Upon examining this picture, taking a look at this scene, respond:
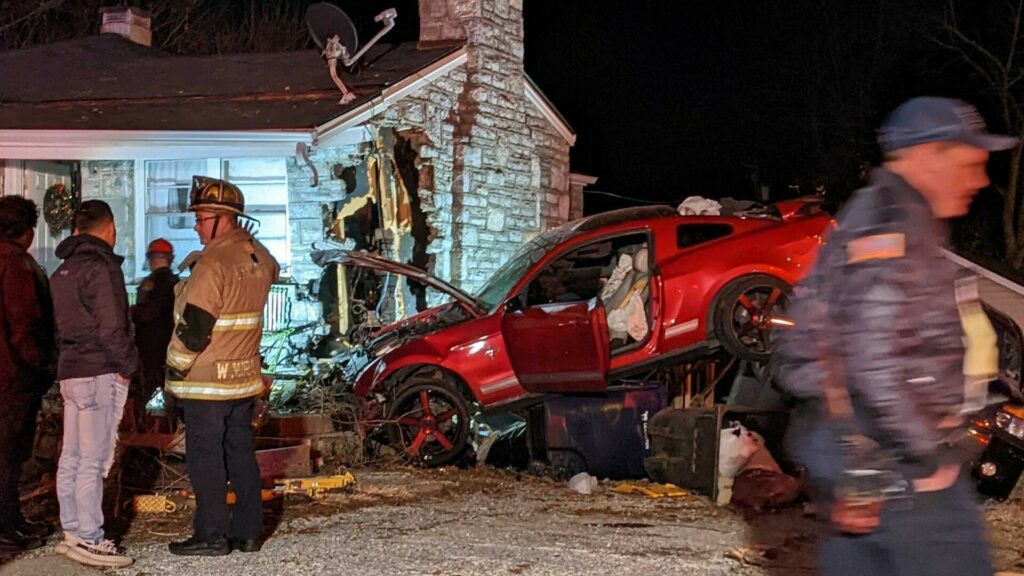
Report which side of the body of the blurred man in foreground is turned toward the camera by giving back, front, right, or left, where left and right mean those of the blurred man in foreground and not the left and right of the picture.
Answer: right

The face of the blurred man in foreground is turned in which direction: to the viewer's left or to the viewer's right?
to the viewer's right

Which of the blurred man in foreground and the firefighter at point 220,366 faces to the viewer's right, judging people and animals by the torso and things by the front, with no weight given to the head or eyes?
the blurred man in foreground

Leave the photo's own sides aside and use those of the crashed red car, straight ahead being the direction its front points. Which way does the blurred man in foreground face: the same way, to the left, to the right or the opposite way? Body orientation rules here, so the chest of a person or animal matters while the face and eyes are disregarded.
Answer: the opposite way

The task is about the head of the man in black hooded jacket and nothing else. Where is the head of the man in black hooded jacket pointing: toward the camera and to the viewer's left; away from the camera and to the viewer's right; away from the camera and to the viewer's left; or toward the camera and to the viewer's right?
away from the camera and to the viewer's right

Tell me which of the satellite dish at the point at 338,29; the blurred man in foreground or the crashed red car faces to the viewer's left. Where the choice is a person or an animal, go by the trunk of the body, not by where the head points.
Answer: the crashed red car

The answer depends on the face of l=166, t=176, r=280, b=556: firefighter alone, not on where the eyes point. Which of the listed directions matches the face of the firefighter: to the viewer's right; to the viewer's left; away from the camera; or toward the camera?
to the viewer's left

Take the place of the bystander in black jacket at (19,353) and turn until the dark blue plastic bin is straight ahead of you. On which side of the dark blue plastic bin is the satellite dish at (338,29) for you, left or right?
left

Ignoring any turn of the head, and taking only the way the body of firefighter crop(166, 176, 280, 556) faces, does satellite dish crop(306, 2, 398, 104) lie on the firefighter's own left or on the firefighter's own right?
on the firefighter's own right

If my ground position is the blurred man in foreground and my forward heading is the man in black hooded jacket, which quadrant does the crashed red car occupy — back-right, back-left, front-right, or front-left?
front-right

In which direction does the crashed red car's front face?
to the viewer's left

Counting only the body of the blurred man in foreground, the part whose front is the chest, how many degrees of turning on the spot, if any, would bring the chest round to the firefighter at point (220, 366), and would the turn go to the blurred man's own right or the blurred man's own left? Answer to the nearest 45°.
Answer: approximately 135° to the blurred man's own left
